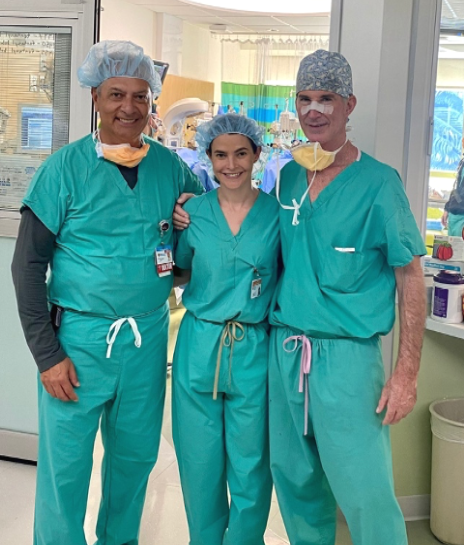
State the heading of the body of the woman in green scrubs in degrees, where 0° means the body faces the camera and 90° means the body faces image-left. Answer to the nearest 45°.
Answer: approximately 0°

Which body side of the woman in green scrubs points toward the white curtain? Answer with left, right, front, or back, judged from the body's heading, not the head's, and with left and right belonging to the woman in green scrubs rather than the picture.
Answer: back

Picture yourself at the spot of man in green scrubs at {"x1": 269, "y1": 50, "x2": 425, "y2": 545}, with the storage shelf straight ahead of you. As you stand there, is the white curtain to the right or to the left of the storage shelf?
left

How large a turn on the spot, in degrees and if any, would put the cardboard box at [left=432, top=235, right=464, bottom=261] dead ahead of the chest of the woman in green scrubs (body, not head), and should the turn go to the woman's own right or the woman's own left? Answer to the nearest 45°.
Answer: approximately 135° to the woman's own left

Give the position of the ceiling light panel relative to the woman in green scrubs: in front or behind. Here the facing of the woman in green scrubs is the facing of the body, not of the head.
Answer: behind
